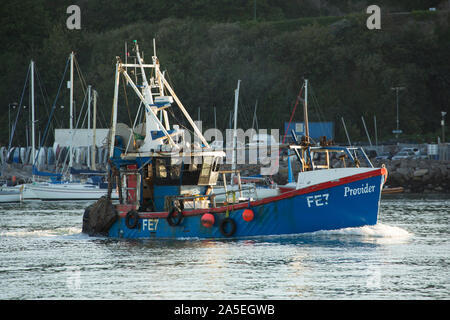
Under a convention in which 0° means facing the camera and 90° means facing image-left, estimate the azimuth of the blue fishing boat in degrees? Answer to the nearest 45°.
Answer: approximately 270°
